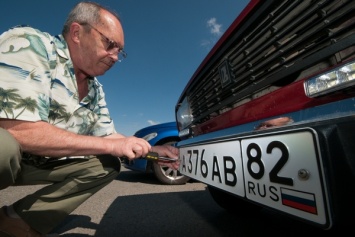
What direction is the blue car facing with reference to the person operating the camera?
facing the viewer and to the left of the viewer

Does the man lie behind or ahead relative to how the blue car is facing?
ahead
